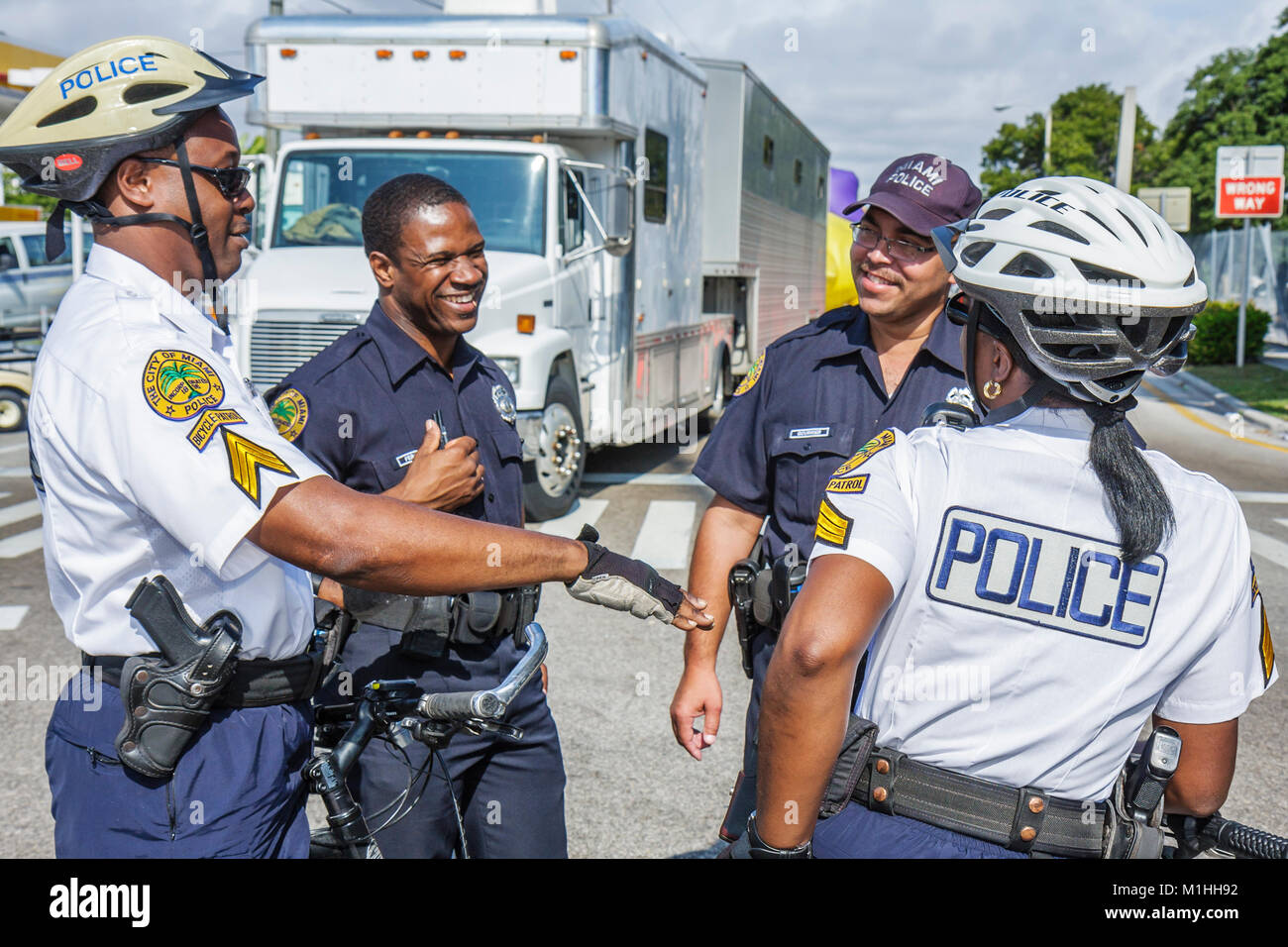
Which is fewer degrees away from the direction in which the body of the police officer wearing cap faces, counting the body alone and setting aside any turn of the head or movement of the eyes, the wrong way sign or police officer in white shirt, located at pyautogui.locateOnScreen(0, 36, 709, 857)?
the police officer in white shirt

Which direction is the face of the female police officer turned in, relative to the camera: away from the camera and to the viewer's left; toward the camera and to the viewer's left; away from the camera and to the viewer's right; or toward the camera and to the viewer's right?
away from the camera and to the viewer's left

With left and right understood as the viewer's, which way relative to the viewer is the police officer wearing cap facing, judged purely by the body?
facing the viewer

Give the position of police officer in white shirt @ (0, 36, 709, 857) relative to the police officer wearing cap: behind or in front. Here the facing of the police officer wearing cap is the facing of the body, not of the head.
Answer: in front

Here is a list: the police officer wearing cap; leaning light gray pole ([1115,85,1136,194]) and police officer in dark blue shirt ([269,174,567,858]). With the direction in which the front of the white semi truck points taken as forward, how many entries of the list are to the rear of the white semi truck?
1

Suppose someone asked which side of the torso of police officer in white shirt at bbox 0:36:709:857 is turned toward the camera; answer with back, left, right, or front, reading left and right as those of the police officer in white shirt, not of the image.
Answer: right

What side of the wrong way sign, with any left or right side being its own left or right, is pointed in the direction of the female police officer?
front

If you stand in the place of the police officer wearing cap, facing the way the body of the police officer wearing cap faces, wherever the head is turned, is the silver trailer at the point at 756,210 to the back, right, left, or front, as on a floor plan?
back

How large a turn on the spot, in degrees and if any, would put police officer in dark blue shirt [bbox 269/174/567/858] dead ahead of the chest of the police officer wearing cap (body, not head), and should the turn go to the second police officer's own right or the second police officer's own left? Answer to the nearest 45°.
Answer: approximately 90° to the second police officer's own right

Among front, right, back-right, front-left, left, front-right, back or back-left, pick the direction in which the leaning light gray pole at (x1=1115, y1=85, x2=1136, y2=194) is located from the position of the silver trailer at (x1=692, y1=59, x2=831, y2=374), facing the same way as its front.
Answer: back

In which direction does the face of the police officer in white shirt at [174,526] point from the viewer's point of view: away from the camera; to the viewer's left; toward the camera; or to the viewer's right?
to the viewer's right

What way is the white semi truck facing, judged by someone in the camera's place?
facing the viewer and to the left of the viewer

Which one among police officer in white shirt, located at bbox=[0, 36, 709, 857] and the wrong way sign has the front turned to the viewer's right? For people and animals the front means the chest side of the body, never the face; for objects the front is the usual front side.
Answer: the police officer in white shirt

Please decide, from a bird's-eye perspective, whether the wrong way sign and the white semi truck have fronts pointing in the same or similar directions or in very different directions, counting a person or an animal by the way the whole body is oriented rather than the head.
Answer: same or similar directions

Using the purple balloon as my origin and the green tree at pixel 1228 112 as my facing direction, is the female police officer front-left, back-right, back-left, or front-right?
back-right
